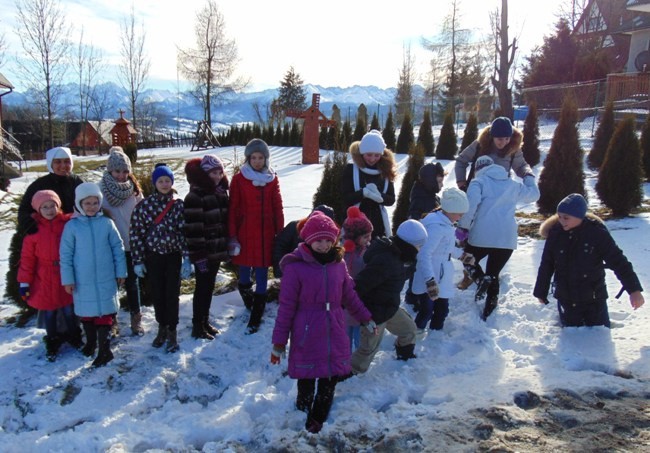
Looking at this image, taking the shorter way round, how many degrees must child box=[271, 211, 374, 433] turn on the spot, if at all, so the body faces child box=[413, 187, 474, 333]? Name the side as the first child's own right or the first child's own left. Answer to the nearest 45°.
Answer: approximately 135° to the first child's own left

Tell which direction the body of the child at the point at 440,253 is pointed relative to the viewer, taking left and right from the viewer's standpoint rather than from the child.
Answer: facing to the right of the viewer

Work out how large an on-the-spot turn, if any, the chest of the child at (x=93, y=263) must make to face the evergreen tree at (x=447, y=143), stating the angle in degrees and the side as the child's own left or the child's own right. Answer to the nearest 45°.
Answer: approximately 135° to the child's own left

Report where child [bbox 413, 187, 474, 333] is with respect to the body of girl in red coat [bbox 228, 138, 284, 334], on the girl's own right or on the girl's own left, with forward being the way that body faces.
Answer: on the girl's own left

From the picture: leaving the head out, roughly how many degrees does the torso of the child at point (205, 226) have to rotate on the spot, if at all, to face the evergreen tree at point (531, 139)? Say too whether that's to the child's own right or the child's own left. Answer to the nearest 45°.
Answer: approximately 90° to the child's own left

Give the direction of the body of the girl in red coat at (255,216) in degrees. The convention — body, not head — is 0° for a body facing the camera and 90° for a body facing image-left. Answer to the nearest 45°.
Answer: approximately 0°
